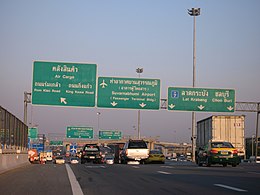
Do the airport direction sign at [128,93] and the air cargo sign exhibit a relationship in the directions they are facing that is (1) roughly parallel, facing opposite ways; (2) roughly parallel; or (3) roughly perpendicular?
roughly parallel

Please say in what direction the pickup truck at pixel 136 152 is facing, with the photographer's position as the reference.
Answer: facing away from the viewer

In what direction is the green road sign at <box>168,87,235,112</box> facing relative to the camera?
toward the camera

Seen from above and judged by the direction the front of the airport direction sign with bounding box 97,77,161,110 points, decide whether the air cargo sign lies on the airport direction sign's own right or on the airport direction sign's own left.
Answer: on the airport direction sign's own right

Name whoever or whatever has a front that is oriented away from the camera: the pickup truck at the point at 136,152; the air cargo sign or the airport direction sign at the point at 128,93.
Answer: the pickup truck

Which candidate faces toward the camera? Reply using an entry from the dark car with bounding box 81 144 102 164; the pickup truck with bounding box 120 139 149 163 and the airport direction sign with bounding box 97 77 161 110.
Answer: the airport direction sign

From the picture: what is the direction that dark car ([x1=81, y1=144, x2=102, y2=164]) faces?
away from the camera

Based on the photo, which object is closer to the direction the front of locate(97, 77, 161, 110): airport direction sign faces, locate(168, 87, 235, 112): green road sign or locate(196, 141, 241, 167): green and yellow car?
the green and yellow car

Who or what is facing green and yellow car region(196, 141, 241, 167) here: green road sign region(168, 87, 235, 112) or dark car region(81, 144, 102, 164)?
the green road sign

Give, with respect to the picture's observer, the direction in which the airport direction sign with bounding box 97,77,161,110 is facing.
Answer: facing the viewer

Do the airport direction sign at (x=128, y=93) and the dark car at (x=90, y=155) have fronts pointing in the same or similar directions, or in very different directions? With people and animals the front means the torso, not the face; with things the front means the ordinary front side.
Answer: very different directions

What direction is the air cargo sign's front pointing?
toward the camera

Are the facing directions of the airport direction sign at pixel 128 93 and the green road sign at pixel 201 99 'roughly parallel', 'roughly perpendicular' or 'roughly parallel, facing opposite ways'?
roughly parallel

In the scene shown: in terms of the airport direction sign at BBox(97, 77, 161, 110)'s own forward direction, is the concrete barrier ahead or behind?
ahead

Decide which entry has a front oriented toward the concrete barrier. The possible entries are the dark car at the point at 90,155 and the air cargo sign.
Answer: the air cargo sign

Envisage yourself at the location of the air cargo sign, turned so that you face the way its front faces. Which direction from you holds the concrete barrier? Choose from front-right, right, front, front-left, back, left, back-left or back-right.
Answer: front

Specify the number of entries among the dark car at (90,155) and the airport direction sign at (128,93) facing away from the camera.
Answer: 1

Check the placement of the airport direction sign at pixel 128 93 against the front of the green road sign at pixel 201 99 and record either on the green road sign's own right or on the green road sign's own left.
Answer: on the green road sign's own right
